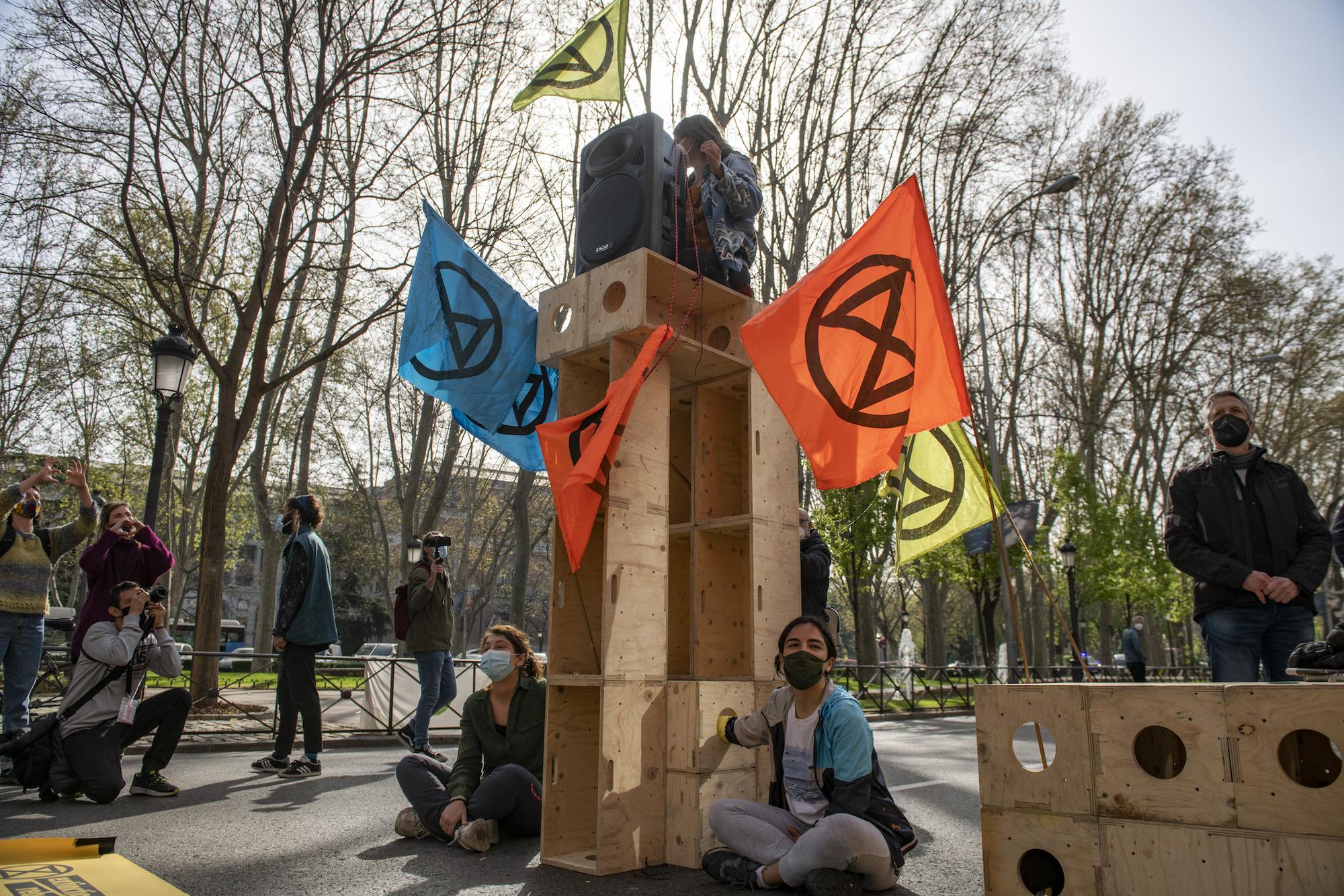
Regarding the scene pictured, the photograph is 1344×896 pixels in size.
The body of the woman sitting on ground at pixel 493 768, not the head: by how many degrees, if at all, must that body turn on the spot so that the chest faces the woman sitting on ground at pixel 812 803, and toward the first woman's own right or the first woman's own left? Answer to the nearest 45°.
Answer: approximately 90° to the first woman's own left

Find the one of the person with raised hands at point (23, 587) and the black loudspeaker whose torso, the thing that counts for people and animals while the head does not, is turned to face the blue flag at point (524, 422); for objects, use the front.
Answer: the person with raised hands

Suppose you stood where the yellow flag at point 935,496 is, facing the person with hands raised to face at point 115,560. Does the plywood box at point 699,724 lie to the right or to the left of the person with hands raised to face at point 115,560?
left

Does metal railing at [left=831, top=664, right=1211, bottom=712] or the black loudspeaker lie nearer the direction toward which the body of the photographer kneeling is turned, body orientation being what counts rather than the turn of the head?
the black loudspeaker

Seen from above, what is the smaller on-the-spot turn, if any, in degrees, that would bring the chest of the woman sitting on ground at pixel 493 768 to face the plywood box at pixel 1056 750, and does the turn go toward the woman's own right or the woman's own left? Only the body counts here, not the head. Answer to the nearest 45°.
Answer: approximately 90° to the woman's own left

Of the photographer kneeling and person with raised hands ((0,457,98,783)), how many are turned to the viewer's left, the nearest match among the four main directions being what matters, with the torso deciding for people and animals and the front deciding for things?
0

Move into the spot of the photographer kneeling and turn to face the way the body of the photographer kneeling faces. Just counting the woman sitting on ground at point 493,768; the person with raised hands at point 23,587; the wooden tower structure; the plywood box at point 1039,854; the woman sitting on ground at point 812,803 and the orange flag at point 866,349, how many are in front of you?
5

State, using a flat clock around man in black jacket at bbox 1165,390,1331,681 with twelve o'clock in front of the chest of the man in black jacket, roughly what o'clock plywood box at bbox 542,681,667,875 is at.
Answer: The plywood box is roughly at 2 o'clock from the man in black jacket.
